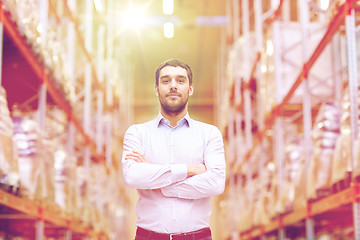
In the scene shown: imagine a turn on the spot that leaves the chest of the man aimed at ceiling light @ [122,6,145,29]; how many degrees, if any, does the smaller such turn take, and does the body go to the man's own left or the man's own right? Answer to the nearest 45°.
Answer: approximately 180°

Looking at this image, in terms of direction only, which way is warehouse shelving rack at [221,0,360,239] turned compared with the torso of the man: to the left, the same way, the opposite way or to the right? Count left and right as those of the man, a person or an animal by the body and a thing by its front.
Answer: to the right

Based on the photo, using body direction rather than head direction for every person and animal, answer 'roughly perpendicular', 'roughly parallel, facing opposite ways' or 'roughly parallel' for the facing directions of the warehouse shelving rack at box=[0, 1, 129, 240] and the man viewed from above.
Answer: roughly perpendicular

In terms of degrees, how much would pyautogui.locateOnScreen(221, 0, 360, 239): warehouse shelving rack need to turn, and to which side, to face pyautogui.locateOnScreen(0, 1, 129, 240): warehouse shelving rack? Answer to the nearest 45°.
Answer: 0° — it already faces it

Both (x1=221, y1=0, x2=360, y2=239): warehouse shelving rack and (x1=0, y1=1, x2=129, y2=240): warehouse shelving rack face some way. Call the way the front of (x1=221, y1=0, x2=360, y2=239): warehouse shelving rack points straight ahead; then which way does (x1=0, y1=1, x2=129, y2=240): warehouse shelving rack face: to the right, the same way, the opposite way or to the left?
the opposite way

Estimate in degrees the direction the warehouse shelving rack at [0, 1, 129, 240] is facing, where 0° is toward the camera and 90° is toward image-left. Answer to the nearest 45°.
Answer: approximately 270°

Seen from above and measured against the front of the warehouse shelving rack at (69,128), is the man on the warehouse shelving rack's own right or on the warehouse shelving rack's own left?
on the warehouse shelving rack's own right

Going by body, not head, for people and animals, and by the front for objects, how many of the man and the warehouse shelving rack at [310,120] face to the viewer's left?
1

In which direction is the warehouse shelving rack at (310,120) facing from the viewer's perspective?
to the viewer's left
